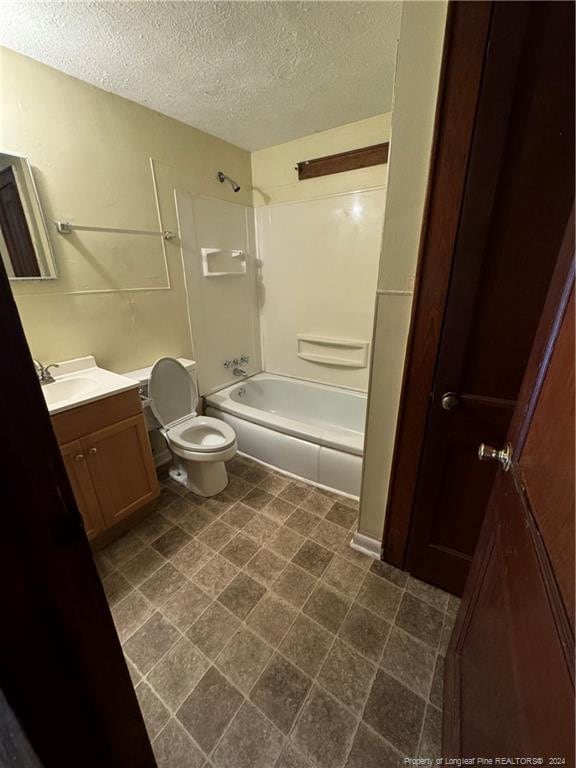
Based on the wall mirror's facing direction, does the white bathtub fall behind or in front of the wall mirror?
in front

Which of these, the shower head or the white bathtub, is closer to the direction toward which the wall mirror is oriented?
the white bathtub

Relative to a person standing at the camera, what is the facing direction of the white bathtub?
facing the viewer and to the left of the viewer

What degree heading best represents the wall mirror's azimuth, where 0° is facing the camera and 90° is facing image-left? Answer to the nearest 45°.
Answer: approximately 315°

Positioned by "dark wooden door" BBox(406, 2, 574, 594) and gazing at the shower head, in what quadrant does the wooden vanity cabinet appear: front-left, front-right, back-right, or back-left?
front-left

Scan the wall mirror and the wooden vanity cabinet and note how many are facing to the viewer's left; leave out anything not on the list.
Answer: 0

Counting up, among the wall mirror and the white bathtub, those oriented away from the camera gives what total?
0

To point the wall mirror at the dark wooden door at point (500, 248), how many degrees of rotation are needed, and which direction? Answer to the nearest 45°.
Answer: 0° — it already faces it

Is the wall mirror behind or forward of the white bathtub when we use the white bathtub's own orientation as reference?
forward

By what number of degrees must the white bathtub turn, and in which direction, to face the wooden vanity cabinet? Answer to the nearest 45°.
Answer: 0° — it already faces it

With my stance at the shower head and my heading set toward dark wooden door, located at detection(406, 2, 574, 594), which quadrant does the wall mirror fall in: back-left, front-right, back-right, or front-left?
front-right

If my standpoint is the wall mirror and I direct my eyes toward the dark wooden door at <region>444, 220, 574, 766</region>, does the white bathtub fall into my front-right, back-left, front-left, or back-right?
front-left

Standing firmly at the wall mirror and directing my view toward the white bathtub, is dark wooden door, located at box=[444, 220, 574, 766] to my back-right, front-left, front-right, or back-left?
front-right

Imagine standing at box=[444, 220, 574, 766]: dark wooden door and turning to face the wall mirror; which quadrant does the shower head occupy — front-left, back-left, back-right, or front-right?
front-right

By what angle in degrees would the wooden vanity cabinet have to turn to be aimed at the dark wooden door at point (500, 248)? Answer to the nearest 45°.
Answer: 0° — it already faces it

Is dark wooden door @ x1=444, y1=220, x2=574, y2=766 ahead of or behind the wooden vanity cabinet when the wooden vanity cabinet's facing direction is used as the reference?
ahead

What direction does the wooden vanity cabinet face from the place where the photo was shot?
facing the viewer and to the right of the viewer

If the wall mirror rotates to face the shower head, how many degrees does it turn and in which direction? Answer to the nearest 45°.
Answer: approximately 45° to its left

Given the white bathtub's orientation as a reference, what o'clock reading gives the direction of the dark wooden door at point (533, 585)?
The dark wooden door is roughly at 10 o'clock from the white bathtub.
